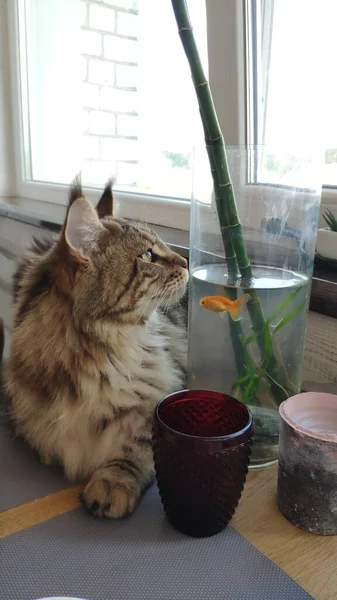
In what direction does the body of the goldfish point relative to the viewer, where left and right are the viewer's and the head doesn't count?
facing to the left of the viewer

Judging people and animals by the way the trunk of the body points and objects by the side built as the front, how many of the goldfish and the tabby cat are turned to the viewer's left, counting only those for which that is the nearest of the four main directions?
1

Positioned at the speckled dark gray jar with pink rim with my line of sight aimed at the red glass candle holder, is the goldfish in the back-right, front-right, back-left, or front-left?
front-right
